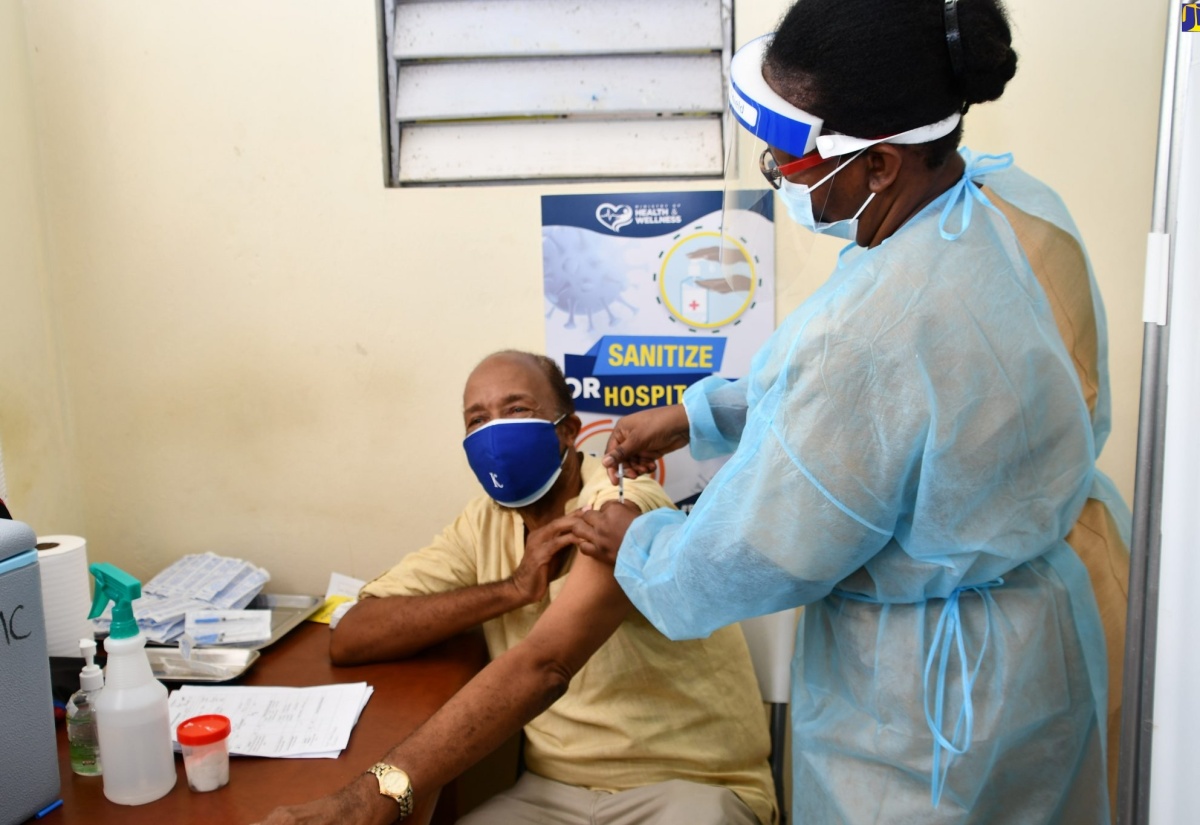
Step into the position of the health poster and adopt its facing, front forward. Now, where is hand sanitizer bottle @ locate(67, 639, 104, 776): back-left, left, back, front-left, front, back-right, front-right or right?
front-right

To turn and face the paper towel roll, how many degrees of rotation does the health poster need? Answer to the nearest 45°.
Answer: approximately 45° to its right

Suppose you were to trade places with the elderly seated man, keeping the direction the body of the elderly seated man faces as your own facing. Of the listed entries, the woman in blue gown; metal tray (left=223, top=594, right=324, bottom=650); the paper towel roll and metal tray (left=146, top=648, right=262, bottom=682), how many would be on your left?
1

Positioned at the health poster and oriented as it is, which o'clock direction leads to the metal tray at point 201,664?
The metal tray is roughly at 2 o'clock from the health poster.

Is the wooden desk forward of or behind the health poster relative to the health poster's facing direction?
forward

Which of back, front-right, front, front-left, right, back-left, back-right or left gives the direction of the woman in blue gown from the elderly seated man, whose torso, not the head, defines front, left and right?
left

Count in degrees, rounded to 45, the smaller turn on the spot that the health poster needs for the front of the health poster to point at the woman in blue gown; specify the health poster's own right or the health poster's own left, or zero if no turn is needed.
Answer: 0° — it already faces them

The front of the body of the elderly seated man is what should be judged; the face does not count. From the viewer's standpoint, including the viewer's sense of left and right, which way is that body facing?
facing the viewer and to the left of the viewer

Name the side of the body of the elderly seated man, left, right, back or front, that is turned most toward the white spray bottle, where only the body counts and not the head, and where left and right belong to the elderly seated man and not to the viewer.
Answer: front

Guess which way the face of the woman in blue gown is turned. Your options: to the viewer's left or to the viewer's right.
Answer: to the viewer's left

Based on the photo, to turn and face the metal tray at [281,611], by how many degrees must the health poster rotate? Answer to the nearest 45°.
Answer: approximately 90° to its right

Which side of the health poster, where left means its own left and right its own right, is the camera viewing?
front

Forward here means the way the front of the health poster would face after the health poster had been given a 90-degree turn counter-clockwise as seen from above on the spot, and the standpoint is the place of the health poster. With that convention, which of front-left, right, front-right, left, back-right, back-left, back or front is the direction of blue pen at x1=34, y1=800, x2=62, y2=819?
back-right

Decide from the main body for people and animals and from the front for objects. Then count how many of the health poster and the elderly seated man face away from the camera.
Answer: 0

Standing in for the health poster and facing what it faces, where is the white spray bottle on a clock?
The white spray bottle is roughly at 1 o'clock from the health poster.
